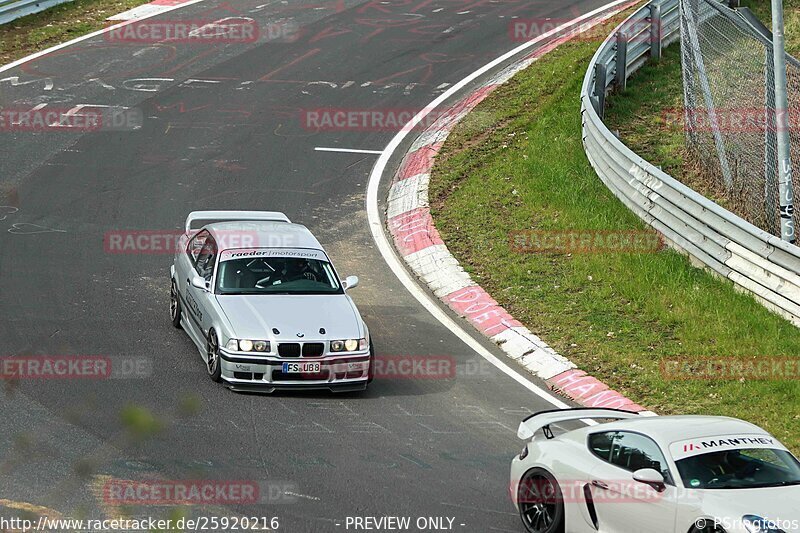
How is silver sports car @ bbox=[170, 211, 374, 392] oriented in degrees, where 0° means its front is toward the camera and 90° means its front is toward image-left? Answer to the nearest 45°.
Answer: approximately 0°

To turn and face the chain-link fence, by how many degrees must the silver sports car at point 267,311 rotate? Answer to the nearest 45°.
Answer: approximately 135° to its left

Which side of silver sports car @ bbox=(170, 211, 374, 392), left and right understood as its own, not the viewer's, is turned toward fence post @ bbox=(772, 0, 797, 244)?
left

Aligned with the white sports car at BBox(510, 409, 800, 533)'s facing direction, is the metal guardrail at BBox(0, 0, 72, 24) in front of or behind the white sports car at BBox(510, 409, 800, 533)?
behind

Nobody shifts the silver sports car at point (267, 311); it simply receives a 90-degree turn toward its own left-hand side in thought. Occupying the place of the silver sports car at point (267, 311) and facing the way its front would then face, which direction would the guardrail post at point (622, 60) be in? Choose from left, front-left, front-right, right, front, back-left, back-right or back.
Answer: front-left

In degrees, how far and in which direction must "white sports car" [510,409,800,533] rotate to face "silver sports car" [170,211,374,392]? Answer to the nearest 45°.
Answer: approximately 180°

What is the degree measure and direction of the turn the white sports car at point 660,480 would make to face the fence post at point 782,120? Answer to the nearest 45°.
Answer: approximately 135° to its left

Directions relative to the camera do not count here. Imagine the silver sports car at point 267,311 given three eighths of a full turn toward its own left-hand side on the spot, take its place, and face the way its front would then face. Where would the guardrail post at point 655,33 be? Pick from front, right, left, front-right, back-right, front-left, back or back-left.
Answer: front

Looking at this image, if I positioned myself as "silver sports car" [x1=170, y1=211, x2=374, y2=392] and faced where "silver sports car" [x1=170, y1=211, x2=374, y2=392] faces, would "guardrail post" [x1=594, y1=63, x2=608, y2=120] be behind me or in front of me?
behind

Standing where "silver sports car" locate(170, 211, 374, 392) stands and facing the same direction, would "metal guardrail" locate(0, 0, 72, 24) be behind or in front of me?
behind

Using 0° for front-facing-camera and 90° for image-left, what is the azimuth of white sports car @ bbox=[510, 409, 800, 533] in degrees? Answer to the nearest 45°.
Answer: approximately 315°

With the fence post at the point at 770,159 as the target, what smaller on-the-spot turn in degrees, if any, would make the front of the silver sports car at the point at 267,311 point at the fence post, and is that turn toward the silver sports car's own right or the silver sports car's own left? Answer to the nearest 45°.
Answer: approximately 90° to the silver sports car's own left

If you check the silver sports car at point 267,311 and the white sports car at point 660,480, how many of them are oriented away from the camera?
0

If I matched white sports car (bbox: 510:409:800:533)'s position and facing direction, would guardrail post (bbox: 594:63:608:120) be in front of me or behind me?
behind
